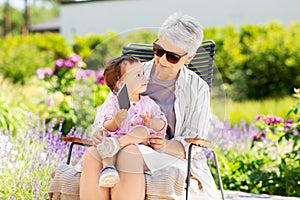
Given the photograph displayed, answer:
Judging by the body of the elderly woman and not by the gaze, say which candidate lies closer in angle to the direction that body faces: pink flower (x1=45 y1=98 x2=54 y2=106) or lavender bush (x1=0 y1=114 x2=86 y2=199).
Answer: the lavender bush

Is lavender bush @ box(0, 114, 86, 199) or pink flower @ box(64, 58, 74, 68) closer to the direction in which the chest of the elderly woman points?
the lavender bush

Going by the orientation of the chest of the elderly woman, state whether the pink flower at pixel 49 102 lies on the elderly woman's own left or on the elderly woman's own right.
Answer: on the elderly woman's own right

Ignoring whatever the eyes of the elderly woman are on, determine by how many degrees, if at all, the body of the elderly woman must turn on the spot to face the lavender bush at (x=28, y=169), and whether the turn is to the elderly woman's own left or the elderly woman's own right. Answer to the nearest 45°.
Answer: approximately 90° to the elderly woman's own right

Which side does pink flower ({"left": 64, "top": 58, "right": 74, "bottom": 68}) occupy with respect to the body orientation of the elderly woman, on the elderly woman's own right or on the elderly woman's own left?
on the elderly woman's own right

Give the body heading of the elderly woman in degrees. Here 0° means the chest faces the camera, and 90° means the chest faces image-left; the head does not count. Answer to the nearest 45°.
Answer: approximately 45°
